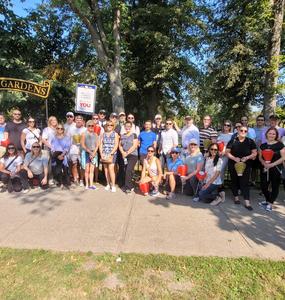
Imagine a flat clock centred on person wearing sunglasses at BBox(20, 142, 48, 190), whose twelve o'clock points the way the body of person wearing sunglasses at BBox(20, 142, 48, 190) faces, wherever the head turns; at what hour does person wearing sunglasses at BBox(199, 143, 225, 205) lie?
person wearing sunglasses at BBox(199, 143, 225, 205) is roughly at 10 o'clock from person wearing sunglasses at BBox(20, 142, 48, 190).

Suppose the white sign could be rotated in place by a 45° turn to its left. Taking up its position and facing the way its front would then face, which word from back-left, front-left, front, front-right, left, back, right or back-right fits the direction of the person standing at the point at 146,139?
front

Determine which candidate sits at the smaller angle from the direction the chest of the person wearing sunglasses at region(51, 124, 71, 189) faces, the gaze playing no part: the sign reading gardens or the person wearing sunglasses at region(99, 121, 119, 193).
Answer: the person wearing sunglasses

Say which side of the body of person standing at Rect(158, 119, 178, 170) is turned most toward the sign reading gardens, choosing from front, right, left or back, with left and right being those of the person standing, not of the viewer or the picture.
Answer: right

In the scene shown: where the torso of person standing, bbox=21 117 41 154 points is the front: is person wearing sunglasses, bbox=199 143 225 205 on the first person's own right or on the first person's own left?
on the first person's own left

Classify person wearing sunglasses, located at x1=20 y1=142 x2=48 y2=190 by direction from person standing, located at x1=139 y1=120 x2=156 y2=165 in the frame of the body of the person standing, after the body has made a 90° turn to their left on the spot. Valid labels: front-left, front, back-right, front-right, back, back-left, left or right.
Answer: back
